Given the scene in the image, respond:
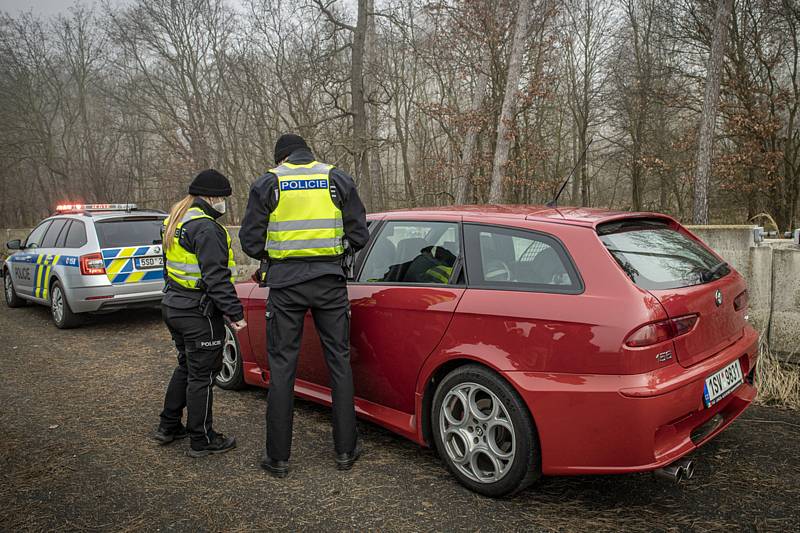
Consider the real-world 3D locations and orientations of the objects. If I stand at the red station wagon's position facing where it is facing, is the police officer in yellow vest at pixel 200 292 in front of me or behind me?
in front

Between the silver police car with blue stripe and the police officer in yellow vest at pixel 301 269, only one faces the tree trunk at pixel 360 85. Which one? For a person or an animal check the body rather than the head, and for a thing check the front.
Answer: the police officer in yellow vest

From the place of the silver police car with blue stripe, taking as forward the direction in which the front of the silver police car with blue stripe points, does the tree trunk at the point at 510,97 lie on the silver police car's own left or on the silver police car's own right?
on the silver police car's own right

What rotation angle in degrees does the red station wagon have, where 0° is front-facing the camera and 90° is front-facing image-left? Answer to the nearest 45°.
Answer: approximately 135°

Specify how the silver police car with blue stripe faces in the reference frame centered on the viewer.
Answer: facing away from the viewer and to the left of the viewer

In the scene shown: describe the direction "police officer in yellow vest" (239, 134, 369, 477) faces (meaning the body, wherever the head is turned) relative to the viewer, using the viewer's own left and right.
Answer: facing away from the viewer

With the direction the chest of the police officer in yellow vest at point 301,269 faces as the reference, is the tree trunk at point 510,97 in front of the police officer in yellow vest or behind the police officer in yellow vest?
in front

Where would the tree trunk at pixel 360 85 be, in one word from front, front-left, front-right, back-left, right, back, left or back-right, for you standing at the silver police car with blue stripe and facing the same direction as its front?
right

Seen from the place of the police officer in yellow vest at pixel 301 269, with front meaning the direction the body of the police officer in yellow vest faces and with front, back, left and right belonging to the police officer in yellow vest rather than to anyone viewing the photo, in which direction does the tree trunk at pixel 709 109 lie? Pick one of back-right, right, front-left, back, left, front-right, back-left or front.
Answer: front-right

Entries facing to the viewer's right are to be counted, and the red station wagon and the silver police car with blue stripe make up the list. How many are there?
0
